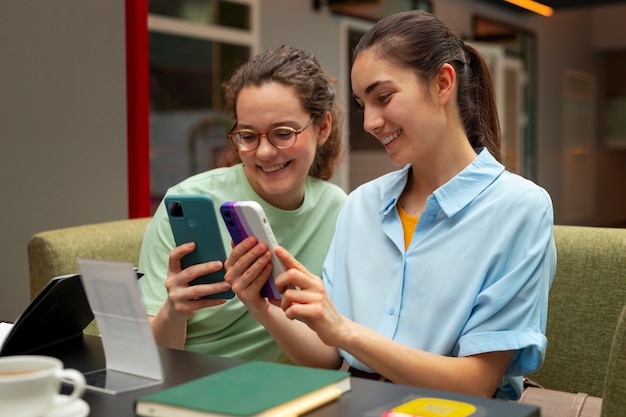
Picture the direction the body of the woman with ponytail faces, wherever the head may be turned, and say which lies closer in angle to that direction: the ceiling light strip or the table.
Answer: the table

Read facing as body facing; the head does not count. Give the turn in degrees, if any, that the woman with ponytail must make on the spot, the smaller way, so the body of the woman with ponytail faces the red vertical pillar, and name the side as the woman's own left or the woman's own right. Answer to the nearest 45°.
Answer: approximately 90° to the woman's own right

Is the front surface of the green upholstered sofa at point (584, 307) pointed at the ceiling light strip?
no

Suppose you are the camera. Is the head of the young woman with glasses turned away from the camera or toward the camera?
toward the camera

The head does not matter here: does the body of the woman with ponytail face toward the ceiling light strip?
no

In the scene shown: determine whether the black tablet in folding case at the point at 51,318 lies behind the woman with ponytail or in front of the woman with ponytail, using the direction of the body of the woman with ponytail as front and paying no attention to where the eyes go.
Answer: in front

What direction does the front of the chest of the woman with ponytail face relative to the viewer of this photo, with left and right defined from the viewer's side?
facing the viewer and to the left of the viewer

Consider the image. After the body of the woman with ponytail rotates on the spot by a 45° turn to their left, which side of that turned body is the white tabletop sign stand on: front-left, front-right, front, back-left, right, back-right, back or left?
front-right

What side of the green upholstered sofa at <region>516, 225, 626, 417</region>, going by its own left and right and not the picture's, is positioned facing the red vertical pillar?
right

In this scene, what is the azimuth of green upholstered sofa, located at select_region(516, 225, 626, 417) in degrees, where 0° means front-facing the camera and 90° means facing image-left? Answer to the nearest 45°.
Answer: approximately 0°

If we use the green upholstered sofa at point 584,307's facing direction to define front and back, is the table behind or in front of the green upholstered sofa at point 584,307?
in front

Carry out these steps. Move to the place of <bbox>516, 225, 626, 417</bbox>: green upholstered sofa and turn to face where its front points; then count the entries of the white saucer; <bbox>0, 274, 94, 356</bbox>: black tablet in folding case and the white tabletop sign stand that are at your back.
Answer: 0

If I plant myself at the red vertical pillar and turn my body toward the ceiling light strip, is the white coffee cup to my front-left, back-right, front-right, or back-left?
back-right

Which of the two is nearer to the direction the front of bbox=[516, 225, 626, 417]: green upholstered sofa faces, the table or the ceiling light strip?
the table
